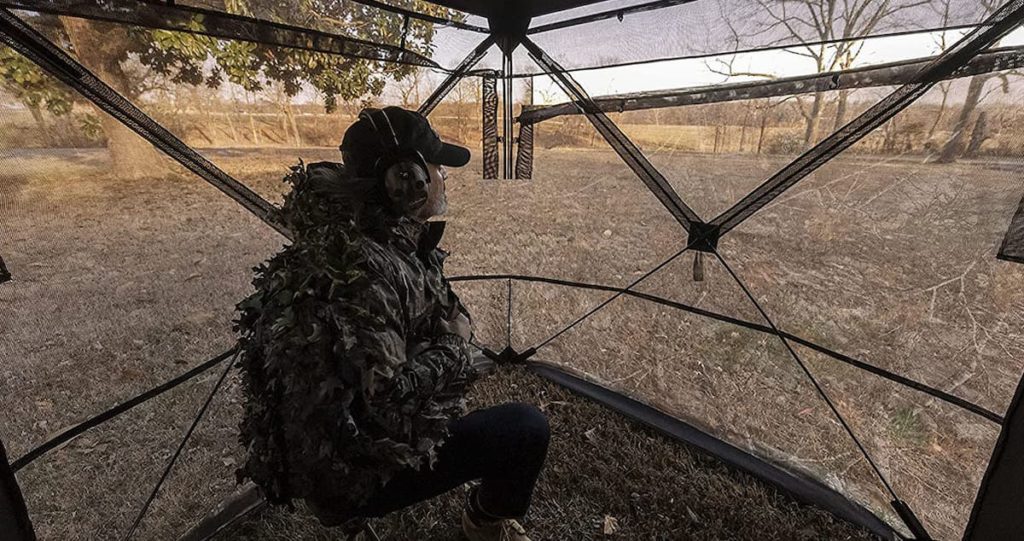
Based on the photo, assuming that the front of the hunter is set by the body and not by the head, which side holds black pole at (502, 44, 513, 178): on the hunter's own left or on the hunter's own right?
on the hunter's own left

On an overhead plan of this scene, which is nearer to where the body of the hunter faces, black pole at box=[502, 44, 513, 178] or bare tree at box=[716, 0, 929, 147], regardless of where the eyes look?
the bare tree

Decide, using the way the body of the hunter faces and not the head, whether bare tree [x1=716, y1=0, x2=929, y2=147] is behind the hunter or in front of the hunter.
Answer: in front

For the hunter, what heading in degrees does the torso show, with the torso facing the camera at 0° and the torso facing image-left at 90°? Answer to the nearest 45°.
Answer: approximately 270°

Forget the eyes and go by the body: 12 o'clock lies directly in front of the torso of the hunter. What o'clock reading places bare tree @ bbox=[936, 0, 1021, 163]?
The bare tree is roughly at 12 o'clock from the hunter.

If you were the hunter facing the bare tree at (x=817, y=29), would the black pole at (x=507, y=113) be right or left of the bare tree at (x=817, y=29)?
left
